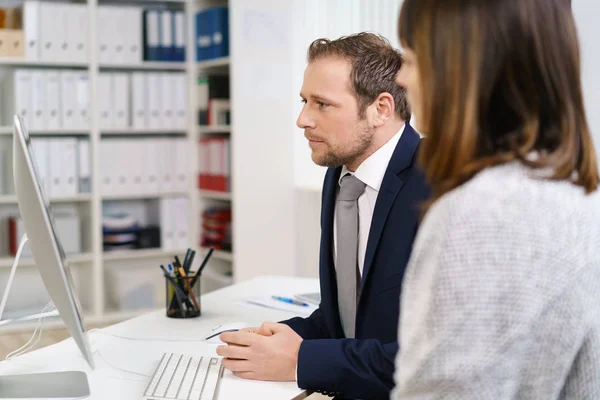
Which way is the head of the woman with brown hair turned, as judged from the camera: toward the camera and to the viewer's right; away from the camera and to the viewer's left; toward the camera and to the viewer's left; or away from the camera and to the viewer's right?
away from the camera and to the viewer's left

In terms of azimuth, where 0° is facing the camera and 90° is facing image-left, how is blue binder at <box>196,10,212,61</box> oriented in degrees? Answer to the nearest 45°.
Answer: approximately 0°

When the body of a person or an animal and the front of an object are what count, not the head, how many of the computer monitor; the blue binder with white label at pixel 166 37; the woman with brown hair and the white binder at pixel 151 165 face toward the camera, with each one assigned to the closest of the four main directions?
2

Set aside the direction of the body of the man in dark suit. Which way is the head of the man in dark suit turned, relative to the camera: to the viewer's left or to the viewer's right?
to the viewer's left

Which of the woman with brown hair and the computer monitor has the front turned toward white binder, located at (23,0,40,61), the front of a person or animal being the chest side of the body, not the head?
the woman with brown hair

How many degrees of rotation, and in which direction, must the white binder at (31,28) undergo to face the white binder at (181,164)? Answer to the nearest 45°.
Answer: approximately 90° to its left
